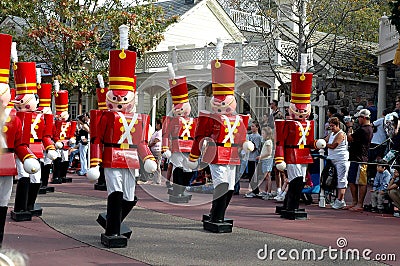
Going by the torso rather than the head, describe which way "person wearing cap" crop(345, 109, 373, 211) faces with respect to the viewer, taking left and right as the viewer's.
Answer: facing to the left of the viewer

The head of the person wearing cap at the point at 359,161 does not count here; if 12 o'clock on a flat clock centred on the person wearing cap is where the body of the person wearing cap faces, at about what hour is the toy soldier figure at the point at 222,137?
The toy soldier figure is roughly at 10 o'clock from the person wearing cap.

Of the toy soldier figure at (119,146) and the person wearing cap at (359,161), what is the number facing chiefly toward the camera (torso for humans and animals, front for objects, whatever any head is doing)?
1

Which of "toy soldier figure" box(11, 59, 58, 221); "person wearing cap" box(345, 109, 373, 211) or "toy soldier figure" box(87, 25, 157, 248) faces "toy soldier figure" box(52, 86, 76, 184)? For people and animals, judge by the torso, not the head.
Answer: the person wearing cap

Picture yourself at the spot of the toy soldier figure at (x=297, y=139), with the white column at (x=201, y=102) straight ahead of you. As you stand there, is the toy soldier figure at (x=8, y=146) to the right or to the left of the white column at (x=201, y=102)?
left

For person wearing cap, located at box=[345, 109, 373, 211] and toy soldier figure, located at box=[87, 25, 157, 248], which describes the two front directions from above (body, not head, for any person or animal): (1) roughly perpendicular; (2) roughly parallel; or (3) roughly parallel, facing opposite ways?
roughly perpendicular

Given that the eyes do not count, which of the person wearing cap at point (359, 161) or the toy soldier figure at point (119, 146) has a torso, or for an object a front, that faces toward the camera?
the toy soldier figure

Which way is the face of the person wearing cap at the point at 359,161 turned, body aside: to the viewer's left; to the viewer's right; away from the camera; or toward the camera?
to the viewer's left

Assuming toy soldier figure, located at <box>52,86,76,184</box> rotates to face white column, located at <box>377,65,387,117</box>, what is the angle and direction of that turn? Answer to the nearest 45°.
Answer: approximately 135° to its left

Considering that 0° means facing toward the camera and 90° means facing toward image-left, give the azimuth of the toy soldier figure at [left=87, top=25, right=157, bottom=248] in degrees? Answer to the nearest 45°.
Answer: approximately 0°

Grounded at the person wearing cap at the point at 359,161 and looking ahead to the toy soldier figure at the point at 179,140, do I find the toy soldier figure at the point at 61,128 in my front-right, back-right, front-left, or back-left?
front-right

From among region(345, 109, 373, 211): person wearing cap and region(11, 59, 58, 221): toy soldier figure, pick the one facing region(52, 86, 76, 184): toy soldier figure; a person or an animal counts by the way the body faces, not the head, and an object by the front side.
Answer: the person wearing cap

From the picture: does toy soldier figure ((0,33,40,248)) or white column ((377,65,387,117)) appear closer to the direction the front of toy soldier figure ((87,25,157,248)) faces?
the toy soldier figure

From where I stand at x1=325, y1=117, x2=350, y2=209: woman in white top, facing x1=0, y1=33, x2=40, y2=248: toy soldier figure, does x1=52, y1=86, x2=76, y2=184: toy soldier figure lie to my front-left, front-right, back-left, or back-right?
front-right

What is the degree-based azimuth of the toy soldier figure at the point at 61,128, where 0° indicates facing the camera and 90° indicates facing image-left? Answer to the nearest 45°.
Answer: approximately 45°

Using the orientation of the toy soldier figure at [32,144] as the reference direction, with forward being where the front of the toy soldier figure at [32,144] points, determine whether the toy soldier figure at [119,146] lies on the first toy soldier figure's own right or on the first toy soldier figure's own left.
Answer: on the first toy soldier figure's own left
